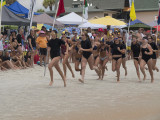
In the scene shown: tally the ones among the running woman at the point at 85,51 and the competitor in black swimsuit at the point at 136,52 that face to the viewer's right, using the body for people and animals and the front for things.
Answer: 0

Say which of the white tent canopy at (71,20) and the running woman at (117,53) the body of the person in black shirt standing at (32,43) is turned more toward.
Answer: the running woman

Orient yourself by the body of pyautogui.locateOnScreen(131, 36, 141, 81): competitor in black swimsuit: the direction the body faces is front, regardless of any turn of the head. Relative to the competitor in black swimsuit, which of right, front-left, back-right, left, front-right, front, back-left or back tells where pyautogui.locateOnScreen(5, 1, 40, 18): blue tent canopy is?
right

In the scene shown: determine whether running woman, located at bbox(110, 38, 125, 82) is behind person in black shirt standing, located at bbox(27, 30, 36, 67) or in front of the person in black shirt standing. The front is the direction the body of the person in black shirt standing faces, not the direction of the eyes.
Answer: in front

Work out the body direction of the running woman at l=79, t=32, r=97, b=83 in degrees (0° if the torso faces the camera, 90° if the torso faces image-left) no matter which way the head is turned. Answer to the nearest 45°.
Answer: approximately 45°

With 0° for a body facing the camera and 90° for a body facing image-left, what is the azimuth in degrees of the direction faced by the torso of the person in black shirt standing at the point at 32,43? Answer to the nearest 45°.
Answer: approximately 315°

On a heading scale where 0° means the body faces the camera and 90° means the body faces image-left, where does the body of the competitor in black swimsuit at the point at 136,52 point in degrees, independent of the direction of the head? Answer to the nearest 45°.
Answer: approximately 45°

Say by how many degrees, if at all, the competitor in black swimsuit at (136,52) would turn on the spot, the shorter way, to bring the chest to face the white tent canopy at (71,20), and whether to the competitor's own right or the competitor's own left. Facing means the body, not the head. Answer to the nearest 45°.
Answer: approximately 135° to the competitor's own right
